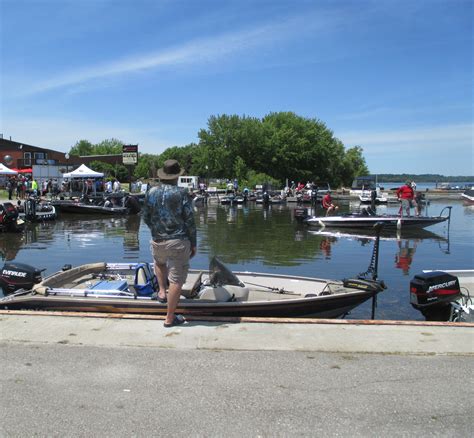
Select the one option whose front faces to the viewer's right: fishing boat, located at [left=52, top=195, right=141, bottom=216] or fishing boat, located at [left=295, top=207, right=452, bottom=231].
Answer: fishing boat, located at [left=295, top=207, right=452, bottom=231]

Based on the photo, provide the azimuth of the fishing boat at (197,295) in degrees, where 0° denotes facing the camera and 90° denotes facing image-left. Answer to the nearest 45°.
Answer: approximately 270°

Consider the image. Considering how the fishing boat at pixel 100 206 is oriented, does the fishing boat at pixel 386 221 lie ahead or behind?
behind

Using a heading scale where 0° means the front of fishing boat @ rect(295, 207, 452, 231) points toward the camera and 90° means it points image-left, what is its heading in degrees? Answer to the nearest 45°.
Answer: approximately 270°

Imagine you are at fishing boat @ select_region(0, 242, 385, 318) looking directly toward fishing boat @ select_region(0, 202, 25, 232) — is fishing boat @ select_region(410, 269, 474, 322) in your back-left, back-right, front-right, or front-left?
back-right

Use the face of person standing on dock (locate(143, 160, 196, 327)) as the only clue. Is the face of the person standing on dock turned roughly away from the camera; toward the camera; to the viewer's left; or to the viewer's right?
away from the camera

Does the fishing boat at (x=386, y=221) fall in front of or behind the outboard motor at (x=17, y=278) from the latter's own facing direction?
in front

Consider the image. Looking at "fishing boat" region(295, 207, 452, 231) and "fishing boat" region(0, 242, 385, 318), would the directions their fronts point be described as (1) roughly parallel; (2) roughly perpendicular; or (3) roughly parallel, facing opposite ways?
roughly parallel

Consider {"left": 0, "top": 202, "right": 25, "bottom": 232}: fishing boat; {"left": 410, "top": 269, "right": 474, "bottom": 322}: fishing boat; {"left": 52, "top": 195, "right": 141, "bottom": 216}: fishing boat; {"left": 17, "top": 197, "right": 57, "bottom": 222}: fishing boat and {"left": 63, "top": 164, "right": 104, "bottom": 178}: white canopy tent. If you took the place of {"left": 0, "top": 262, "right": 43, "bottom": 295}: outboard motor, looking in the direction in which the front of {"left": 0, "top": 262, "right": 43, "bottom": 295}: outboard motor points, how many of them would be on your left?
4

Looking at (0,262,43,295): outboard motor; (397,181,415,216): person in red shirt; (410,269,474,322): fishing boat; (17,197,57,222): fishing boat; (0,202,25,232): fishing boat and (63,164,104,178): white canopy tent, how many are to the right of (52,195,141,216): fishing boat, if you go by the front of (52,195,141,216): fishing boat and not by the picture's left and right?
1

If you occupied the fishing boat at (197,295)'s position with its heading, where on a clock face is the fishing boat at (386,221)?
the fishing boat at (386,221) is roughly at 10 o'clock from the fishing boat at (197,295).

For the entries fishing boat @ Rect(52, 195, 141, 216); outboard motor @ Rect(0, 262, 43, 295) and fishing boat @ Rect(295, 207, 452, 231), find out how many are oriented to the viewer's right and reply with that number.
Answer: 2

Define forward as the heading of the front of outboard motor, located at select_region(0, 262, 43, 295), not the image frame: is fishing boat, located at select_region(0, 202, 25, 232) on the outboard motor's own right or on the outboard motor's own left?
on the outboard motor's own left

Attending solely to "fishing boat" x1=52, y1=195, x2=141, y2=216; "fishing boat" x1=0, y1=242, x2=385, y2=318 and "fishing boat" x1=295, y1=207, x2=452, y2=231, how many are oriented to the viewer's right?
2

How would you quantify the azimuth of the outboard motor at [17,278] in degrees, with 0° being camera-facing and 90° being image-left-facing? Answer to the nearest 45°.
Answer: approximately 270°

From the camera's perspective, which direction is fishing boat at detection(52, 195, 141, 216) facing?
to the viewer's left

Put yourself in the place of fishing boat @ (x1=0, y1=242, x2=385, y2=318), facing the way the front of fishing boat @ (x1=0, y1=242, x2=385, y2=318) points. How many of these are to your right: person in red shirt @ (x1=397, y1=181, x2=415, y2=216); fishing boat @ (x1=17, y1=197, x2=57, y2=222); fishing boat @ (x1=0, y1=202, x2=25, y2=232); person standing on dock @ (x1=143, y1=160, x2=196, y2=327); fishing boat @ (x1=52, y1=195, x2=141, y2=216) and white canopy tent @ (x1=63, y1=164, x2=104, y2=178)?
1
